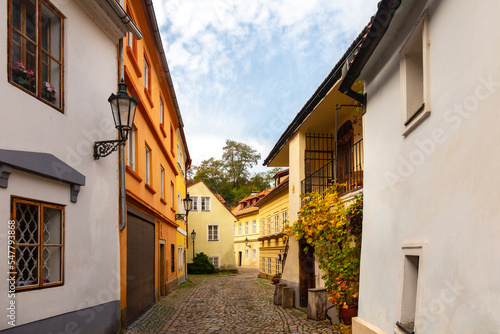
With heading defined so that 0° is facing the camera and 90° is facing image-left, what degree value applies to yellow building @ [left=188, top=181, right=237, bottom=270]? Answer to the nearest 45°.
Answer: approximately 0°

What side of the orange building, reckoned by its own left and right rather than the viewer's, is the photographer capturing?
right

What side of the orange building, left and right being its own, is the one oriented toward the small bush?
left

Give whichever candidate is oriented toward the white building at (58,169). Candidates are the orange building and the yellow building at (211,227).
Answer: the yellow building

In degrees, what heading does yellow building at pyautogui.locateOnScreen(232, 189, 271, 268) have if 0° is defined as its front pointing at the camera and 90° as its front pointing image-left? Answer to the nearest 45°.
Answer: approximately 45°

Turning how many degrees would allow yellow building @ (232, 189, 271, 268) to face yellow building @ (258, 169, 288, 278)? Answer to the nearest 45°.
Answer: approximately 45° to its left

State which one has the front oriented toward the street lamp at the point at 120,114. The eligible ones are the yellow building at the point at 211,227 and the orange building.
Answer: the yellow building

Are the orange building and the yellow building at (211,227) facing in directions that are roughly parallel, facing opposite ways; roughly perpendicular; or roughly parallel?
roughly perpendicular

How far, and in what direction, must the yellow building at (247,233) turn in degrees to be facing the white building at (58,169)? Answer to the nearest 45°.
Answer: approximately 45° to its left

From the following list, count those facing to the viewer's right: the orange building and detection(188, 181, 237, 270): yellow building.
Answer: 1

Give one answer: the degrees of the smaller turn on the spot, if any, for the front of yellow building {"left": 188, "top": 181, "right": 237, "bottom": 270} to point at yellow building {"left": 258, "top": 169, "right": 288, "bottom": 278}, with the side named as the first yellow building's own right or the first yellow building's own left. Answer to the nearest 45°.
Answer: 0° — it already faces it
